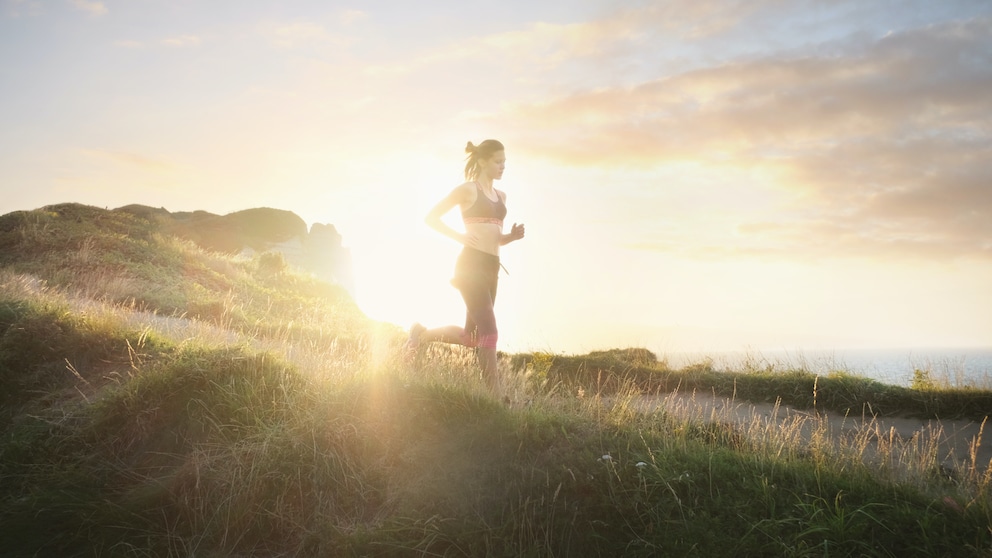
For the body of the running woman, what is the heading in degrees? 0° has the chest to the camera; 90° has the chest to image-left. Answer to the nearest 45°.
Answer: approximately 270°

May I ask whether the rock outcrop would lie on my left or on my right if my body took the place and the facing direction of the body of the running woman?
on my left
